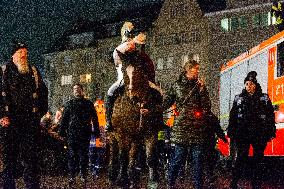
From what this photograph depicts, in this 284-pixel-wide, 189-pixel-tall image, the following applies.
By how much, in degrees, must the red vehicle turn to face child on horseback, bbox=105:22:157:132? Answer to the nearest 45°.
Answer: approximately 45° to its right

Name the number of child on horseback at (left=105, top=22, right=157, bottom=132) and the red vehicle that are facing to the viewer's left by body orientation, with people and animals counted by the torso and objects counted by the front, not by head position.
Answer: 0

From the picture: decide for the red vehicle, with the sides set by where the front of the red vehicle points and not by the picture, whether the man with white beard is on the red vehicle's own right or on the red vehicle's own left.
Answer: on the red vehicle's own right

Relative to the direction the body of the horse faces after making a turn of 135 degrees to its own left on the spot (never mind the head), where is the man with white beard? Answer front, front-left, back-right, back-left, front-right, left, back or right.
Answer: back-left

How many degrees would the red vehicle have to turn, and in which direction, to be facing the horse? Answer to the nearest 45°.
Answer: approximately 45° to its right

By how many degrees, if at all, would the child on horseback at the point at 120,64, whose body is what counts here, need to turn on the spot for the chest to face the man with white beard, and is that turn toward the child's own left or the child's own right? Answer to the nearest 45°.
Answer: approximately 90° to the child's own right

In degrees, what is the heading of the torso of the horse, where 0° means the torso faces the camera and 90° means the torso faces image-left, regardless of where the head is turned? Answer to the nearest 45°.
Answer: approximately 0°

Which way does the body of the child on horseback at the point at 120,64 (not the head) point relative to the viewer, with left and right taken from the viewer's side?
facing the viewer

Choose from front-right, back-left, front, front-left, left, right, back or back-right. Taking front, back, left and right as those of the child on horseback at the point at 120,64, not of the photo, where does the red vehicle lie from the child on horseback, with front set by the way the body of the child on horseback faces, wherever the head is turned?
back-left
